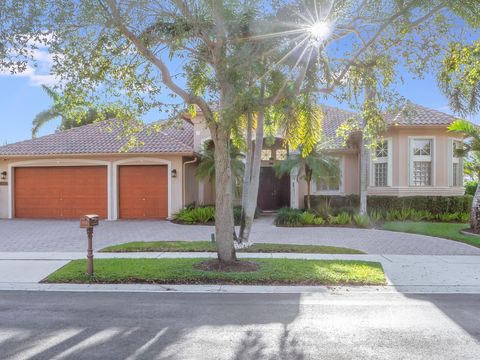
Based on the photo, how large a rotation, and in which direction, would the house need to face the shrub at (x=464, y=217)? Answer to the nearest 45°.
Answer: approximately 90° to its left

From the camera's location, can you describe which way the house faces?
facing the viewer

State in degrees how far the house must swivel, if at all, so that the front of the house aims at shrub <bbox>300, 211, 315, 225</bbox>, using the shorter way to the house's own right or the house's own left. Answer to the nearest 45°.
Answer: approximately 45° to the house's own left

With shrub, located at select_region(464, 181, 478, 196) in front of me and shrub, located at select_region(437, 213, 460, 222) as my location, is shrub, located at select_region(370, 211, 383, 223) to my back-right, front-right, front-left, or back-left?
back-left

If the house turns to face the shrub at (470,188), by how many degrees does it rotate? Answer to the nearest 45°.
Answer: approximately 90° to its left

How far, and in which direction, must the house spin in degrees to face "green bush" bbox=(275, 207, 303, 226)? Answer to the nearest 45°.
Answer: approximately 45° to its left

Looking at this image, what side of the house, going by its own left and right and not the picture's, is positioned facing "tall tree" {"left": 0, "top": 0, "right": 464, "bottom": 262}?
front

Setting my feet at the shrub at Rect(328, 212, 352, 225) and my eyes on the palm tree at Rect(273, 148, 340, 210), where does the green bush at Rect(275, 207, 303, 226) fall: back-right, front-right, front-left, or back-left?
front-left
